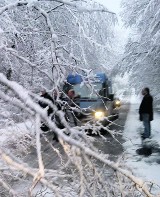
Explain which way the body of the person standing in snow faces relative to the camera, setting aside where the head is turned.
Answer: to the viewer's left
